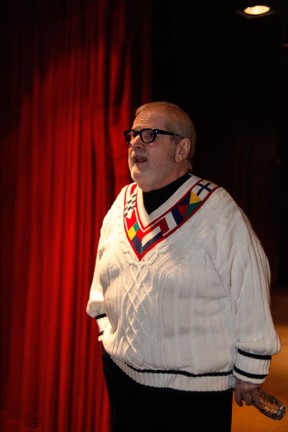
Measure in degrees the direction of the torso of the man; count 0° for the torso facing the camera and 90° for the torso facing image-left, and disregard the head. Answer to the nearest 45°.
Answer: approximately 45°

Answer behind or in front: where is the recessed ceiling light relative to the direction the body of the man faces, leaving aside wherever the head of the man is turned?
behind
